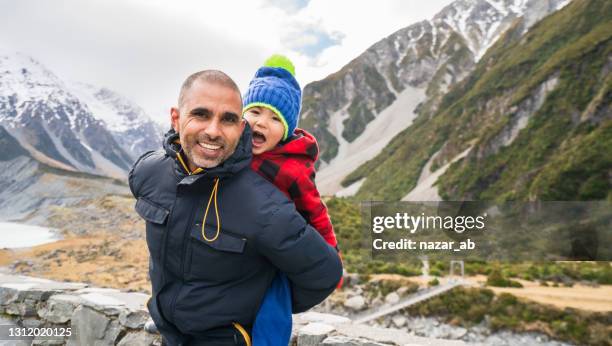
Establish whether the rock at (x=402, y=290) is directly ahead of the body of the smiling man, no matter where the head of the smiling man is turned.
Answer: no

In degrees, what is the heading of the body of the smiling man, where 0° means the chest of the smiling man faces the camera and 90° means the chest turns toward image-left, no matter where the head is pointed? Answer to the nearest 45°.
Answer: approximately 45°

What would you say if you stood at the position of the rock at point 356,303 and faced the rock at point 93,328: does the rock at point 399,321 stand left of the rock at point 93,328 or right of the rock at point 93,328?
left

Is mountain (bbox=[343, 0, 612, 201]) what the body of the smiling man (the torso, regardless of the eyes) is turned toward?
no

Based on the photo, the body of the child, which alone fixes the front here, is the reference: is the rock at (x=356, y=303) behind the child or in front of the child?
behind

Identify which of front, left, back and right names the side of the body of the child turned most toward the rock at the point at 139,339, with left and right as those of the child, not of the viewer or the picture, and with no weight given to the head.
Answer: right

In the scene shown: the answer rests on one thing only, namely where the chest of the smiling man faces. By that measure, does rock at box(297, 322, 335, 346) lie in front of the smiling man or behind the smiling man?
behind

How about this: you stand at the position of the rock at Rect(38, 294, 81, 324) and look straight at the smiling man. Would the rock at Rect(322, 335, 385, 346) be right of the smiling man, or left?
left

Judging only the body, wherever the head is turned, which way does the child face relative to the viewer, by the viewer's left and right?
facing the viewer and to the left of the viewer

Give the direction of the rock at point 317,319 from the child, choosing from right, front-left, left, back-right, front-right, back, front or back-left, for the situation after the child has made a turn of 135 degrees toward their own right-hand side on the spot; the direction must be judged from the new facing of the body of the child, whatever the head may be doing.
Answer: front

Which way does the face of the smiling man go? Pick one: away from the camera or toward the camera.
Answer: toward the camera

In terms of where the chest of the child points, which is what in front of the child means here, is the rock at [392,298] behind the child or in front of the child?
behind

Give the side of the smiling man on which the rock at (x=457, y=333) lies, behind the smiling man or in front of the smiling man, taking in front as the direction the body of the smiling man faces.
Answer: behind
